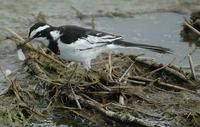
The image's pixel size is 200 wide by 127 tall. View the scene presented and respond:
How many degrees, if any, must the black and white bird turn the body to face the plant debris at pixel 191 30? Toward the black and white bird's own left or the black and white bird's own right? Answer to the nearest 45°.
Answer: approximately 135° to the black and white bird's own right

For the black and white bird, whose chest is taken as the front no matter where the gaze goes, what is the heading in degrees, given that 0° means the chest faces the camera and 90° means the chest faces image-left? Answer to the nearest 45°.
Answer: approximately 90°
